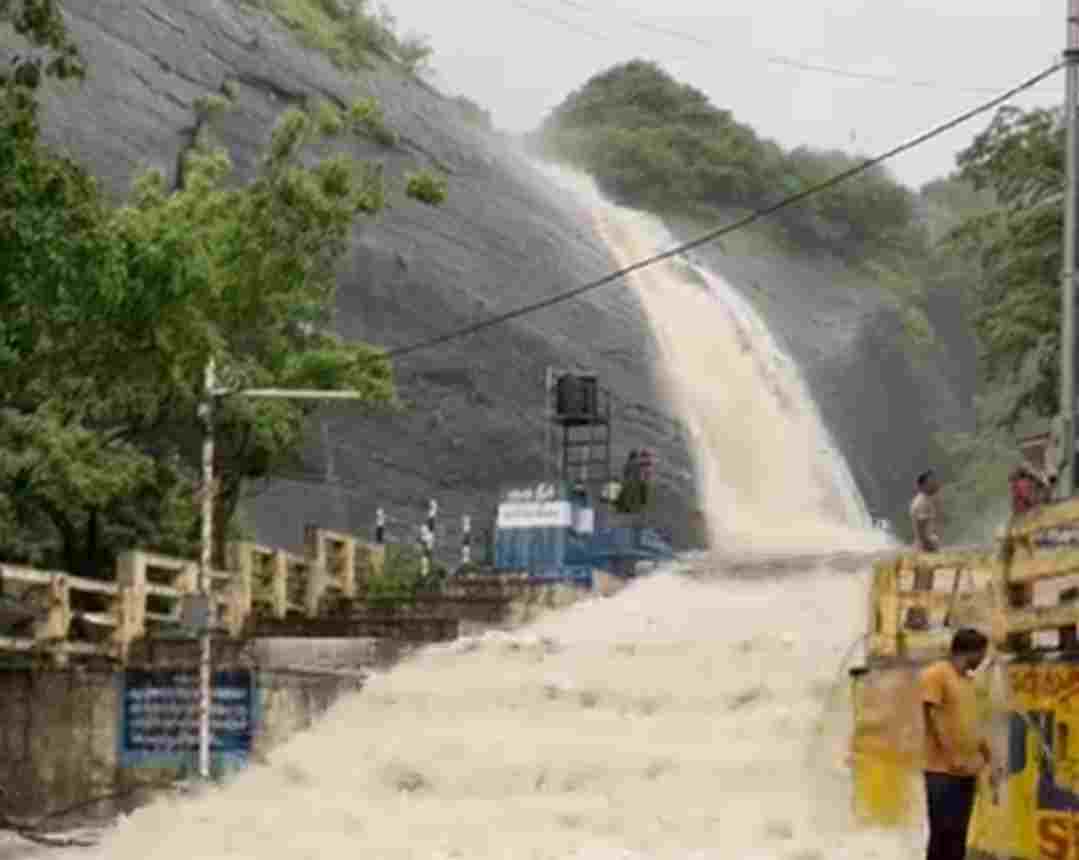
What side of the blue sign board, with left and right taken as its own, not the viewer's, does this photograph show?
front

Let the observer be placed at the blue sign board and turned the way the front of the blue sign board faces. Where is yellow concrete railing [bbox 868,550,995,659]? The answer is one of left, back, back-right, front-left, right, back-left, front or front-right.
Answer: front-left

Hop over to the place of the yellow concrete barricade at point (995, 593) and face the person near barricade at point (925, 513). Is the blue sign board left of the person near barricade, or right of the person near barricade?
left

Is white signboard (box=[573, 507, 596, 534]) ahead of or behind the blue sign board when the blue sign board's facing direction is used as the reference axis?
behind

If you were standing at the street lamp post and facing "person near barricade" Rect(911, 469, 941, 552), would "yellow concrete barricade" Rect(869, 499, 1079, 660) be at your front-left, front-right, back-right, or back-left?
front-right

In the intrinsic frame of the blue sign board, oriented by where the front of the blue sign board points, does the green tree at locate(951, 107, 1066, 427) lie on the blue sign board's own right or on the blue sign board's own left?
on the blue sign board's own left

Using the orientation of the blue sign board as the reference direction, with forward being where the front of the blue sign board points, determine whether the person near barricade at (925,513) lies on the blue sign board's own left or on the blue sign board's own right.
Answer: on the blue sign board's own left

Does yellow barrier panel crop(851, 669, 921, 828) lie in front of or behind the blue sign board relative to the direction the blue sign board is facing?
in front
